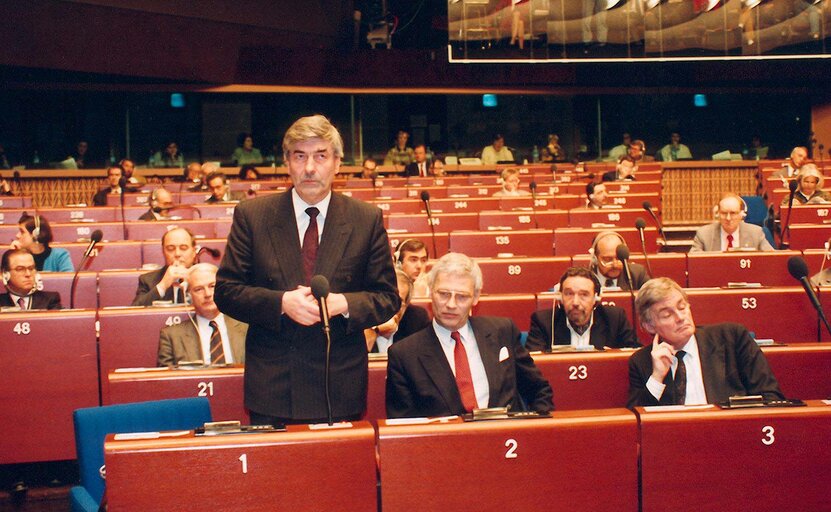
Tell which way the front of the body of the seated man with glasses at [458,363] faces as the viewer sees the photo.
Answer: toward the camera

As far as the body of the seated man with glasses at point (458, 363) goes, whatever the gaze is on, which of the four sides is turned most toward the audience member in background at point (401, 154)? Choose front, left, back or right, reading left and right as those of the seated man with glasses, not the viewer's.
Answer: back

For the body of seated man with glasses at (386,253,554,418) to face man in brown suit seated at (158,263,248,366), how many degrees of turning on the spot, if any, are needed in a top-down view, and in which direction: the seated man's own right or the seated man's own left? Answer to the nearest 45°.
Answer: approximately 135° to the seated man's own right

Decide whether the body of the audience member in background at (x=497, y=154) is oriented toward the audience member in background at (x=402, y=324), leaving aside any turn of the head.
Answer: yes

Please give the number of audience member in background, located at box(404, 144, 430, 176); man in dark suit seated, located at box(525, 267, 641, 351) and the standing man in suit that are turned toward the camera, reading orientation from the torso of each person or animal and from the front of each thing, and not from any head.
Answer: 3

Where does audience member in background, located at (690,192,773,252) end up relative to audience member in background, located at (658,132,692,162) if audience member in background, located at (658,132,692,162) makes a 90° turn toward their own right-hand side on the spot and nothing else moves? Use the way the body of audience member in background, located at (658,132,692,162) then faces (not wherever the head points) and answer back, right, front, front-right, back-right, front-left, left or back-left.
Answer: left

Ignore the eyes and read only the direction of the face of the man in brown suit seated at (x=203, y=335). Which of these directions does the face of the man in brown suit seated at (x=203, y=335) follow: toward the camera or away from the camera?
toward the camera

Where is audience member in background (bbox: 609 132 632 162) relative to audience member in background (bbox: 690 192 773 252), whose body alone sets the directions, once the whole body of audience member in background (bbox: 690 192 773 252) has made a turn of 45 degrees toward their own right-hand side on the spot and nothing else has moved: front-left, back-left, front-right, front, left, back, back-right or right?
back-right

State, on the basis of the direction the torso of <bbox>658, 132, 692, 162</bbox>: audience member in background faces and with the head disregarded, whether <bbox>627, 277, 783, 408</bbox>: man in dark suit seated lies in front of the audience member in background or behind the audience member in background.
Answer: in front

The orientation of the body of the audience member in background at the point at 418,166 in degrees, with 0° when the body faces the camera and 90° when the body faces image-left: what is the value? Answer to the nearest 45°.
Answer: approximately 0°

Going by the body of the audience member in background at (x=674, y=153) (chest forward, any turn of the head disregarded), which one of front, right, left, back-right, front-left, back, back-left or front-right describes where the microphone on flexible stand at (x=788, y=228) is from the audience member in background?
front

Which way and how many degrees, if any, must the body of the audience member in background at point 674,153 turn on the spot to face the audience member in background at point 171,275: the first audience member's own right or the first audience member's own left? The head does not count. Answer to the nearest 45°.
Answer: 0° — they already face them

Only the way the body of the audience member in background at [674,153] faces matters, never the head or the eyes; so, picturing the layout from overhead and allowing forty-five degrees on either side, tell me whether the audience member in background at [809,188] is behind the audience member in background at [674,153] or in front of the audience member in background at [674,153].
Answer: in front

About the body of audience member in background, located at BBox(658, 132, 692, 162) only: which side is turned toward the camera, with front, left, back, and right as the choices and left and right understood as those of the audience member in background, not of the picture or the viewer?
front

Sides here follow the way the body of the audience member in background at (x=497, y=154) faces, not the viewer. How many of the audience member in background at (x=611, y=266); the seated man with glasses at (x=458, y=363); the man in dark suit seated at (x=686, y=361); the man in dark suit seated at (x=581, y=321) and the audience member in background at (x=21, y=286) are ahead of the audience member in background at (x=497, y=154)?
5

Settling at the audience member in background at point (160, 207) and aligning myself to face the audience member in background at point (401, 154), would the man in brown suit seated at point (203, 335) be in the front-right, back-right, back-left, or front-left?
back-right

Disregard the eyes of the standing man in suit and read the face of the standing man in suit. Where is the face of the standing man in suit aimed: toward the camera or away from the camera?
toward the camera

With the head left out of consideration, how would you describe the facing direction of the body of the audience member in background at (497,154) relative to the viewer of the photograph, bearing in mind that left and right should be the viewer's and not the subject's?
facing the viewer

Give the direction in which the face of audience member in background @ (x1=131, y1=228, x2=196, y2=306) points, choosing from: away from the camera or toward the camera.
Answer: toward the camera

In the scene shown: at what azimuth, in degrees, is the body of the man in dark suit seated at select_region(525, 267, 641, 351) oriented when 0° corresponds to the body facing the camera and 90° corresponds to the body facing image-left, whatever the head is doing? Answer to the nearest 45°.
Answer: approximately 0°
